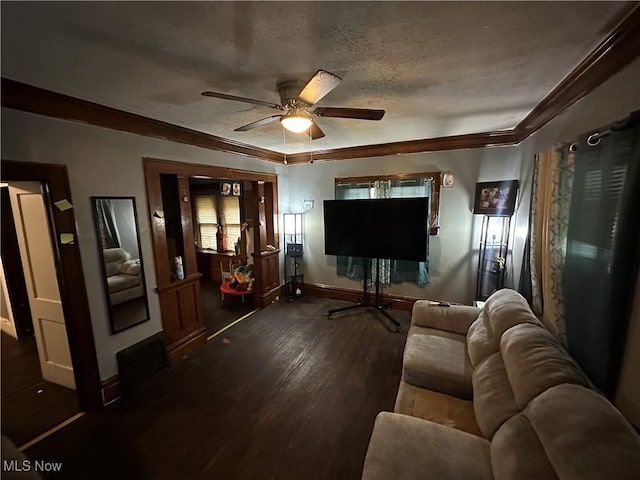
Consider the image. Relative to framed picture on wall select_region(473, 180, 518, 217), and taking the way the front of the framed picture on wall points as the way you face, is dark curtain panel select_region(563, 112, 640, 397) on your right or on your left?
on your left

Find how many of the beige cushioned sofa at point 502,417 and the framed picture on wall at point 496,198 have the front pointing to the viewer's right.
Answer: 0

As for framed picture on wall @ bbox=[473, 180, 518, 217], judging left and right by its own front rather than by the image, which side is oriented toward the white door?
front

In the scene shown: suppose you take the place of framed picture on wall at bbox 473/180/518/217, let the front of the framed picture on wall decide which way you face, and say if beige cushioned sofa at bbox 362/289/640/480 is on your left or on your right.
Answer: on your left

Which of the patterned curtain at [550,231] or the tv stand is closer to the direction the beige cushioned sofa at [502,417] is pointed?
the tv stand

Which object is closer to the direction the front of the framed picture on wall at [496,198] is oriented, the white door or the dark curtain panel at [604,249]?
the white door

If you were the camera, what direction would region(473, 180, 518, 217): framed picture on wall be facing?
facing the viewer and to the left of the viewer

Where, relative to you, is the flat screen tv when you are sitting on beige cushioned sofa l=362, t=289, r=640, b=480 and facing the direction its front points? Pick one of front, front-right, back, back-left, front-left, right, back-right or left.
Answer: front-right

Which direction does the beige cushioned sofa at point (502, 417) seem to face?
to the viewer's left

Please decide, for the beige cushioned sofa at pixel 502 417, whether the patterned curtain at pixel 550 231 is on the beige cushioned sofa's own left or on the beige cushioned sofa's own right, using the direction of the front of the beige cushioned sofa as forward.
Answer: on the beige cushioned sofa's own right

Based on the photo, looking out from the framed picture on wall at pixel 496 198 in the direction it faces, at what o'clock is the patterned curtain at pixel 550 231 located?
The patterned curtain is roughly at 10 o'clock from the framed picture on wall.

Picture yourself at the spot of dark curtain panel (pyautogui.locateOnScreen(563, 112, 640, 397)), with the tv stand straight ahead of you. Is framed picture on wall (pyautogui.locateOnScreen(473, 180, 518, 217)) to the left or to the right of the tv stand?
right

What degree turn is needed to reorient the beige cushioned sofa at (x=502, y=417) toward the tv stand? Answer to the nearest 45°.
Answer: approximately 45° to its right
